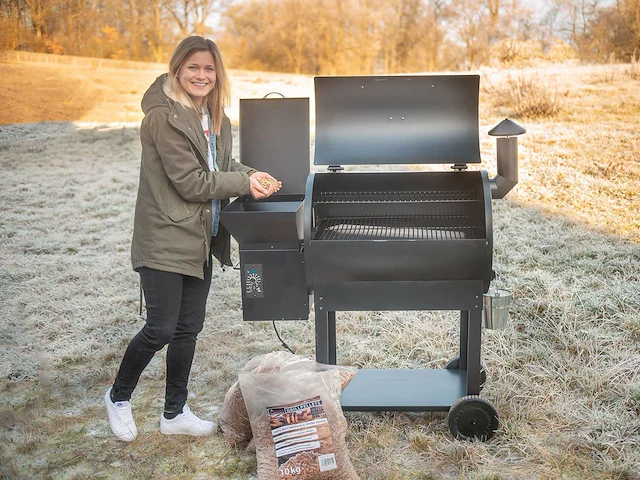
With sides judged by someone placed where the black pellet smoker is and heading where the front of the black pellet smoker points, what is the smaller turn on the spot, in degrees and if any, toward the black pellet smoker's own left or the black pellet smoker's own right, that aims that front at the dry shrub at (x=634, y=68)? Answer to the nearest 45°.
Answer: approximately 135° to the black pellet smoker's own left

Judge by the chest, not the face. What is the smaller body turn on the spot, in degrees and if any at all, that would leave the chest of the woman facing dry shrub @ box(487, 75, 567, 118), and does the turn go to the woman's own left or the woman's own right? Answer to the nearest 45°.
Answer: approximately 90° to the woman's own left

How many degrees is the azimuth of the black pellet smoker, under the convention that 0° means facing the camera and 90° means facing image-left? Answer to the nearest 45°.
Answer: approximately 0°

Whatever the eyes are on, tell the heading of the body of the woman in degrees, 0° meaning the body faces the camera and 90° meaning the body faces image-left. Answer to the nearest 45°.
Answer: approximately 315°

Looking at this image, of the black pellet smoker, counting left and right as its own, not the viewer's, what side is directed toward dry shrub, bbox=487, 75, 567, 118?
back

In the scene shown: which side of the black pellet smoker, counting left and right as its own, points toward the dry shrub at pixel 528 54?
back

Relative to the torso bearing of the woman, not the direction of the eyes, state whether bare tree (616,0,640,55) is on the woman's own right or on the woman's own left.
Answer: on the woman's own left
